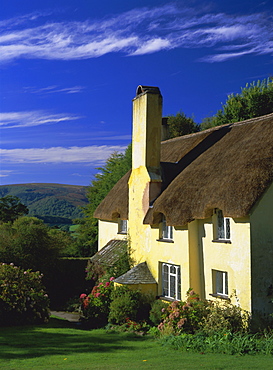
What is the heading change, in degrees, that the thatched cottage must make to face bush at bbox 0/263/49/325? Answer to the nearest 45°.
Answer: approximately 45° to its right

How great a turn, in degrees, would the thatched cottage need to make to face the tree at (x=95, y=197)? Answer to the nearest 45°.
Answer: approximately 135° to its right
